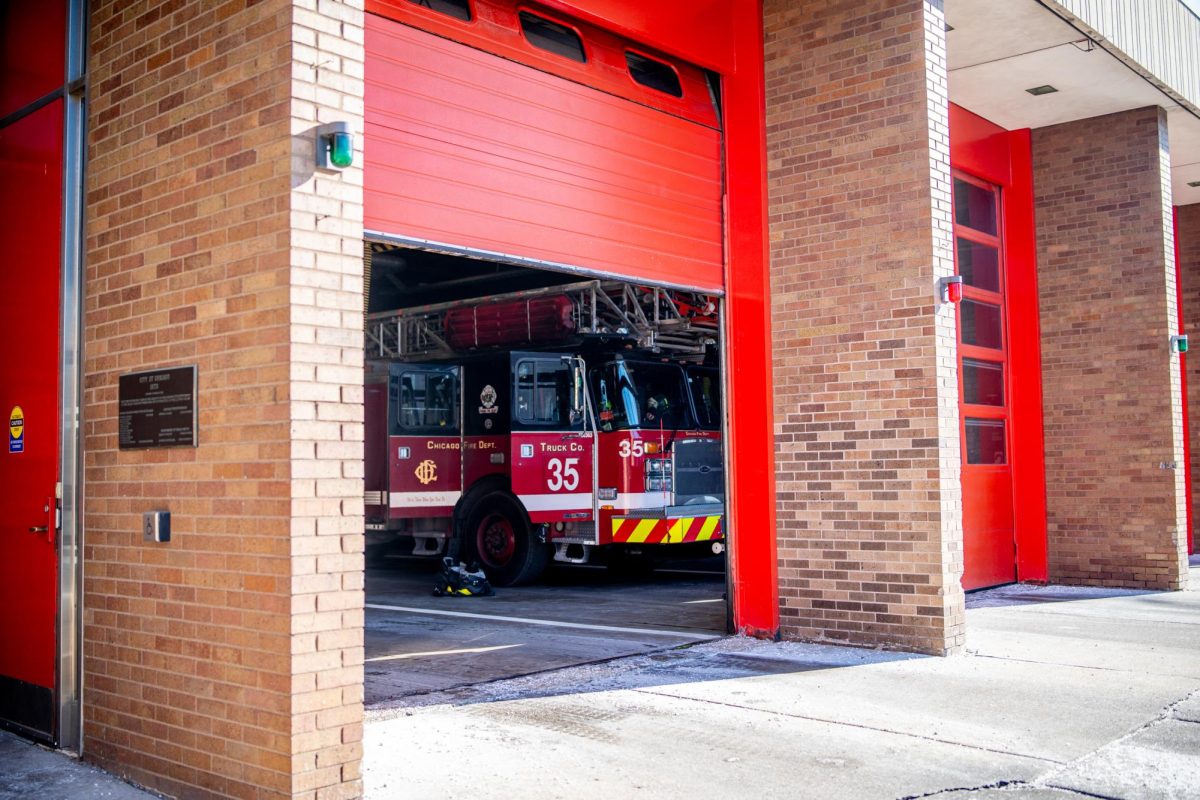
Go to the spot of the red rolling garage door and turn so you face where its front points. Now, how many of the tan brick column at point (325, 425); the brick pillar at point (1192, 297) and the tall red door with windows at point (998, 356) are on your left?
2

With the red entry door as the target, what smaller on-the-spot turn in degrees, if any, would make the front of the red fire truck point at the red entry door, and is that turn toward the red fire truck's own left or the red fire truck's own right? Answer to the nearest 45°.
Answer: approximately 45° to the red fire truck's own right

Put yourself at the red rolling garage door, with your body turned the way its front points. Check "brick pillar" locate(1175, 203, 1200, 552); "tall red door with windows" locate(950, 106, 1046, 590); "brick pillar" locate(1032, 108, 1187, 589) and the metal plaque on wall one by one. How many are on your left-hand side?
3

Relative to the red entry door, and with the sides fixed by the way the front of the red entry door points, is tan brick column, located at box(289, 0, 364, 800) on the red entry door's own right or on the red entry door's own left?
on the red entry door's own left

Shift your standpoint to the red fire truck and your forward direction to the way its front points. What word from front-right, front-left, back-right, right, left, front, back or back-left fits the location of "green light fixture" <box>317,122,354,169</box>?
front-right

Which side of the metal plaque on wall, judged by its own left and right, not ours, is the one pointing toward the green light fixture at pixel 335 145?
left

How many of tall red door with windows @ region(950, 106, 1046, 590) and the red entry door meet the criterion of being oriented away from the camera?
0

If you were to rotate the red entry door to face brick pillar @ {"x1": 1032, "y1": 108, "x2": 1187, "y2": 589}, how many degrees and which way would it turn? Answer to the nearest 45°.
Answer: approximately 135° to its left

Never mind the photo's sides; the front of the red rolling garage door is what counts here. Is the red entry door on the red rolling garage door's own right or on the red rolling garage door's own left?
on the red rolling garage door's own right

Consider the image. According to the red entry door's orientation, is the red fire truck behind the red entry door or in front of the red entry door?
behind

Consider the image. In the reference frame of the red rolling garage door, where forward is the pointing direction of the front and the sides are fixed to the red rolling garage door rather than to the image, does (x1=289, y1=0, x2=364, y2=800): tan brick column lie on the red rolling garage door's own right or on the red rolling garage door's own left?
on the red rolling garage door's own right
